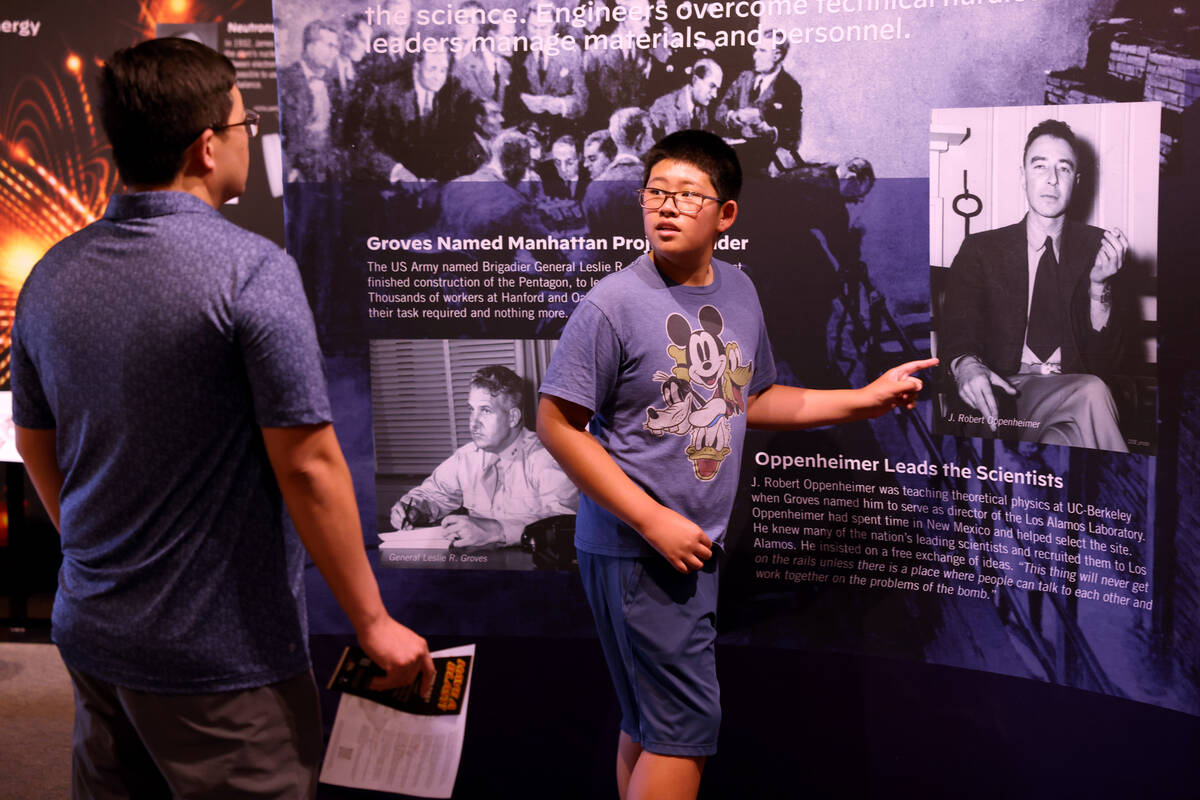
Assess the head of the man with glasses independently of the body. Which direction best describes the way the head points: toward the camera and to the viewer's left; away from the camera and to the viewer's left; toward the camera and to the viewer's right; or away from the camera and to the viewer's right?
away from the camera and to the viewer's right

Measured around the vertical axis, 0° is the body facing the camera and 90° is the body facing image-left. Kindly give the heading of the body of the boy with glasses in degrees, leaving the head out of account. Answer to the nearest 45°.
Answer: approximately 315°

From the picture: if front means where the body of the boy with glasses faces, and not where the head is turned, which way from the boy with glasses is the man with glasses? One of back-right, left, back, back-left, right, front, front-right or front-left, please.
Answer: right
